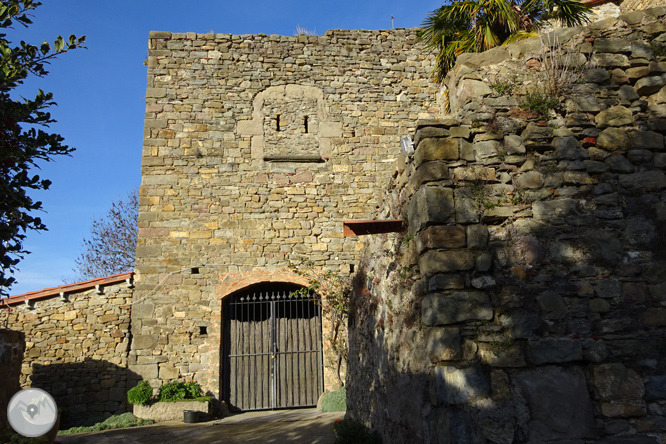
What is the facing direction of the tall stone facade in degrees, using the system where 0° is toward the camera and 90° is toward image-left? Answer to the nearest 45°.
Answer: approximately 0°
